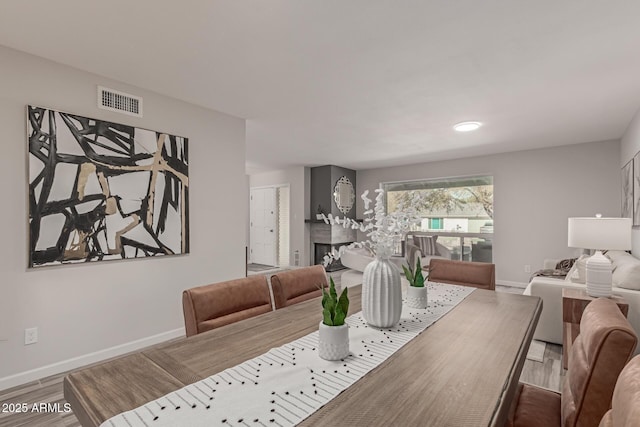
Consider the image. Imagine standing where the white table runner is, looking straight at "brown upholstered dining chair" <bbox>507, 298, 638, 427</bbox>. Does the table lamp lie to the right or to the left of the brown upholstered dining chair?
left

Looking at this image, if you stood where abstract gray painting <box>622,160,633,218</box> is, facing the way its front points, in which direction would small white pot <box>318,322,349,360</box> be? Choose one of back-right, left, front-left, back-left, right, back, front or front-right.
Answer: left

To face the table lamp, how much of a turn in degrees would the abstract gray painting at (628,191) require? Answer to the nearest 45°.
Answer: approximately 90° to its left

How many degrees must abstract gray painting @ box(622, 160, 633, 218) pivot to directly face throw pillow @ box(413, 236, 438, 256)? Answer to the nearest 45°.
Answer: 0° — it already faces it

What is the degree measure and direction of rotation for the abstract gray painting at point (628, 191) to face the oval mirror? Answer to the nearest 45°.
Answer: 0° — it already faces it

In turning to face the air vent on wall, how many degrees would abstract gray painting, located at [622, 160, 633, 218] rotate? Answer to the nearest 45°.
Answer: approximately 45° to its left

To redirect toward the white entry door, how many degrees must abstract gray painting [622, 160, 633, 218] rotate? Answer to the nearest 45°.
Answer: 0° — it already faces it

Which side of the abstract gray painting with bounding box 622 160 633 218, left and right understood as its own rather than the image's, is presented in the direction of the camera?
left

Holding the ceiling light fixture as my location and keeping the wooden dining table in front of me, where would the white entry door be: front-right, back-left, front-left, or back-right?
back-right

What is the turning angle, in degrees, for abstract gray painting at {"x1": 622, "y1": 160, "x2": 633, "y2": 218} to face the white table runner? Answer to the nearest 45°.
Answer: approximately 90° to its left

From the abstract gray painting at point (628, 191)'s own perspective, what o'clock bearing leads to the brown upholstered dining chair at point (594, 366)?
The brown upholstered dining chair is roughly at 9 o'clock from the abstract gray painting.

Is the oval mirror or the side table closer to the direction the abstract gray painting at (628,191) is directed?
the oval mirror
